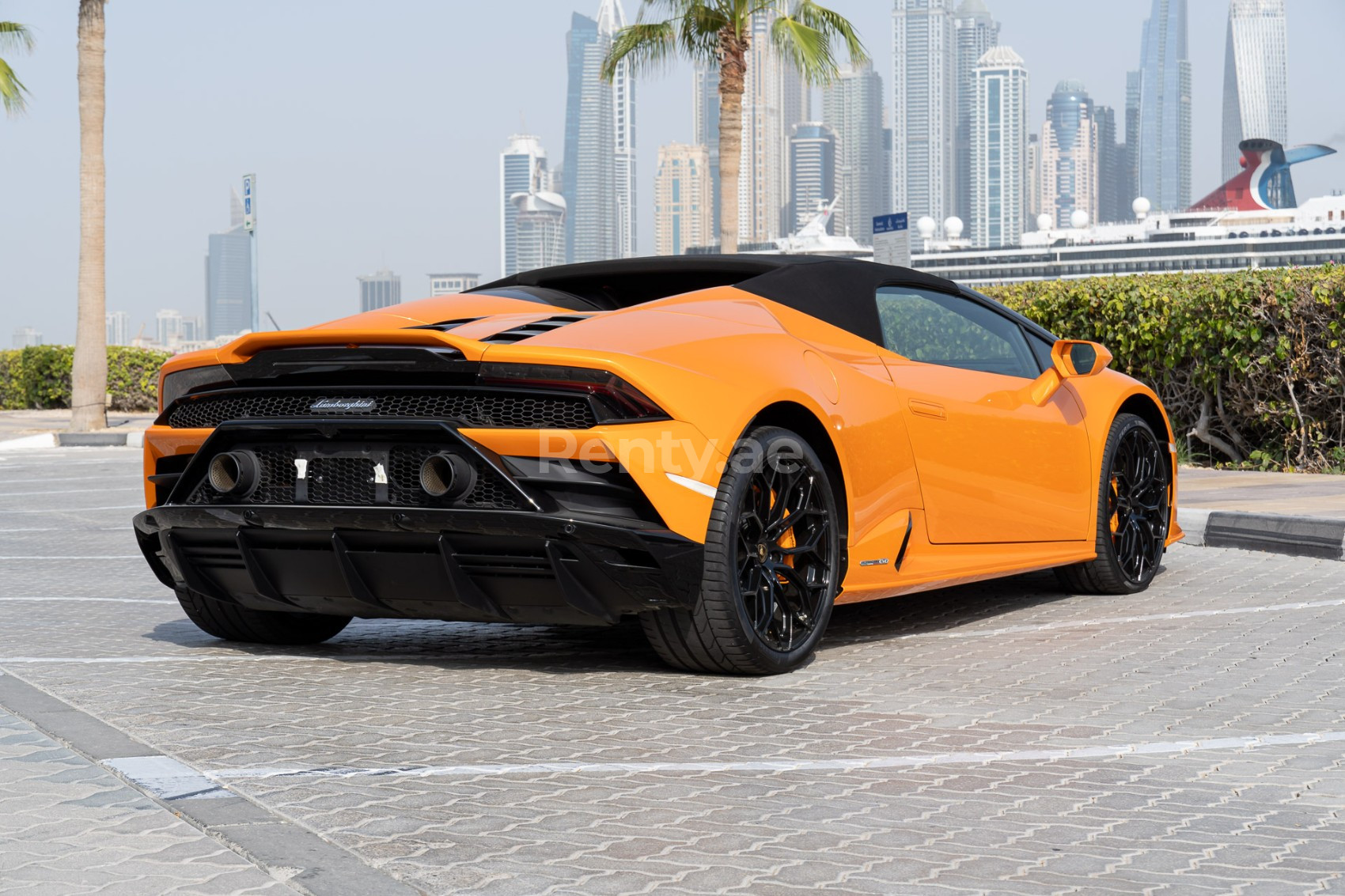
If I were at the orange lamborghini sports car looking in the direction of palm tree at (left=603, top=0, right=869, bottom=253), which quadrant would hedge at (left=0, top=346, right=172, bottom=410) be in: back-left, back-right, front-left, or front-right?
front-left

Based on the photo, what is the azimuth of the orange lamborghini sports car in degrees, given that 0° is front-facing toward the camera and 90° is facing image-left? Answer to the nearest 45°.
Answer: approximately 225°

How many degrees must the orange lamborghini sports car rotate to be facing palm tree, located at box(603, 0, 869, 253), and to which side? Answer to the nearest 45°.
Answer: approximately 45° to its left

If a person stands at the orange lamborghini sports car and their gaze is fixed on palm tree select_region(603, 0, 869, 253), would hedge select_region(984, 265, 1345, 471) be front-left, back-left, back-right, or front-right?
front-right

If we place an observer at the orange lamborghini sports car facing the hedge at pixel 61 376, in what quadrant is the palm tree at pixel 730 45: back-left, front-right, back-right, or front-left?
front-right

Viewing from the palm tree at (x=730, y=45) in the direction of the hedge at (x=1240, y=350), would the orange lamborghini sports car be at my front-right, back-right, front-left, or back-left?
front-right

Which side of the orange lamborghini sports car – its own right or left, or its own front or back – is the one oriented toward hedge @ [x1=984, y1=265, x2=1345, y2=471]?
front
